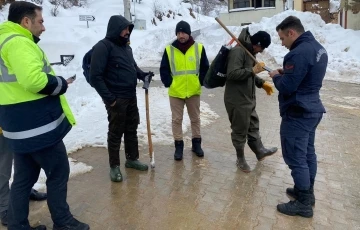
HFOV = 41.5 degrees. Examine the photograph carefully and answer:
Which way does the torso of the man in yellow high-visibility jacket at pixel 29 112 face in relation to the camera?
to the viewer's right

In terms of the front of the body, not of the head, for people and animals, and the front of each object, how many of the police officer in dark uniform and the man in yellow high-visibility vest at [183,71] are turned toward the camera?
1

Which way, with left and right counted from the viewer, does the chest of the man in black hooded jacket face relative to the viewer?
facing the viewer and to the right of the viewer

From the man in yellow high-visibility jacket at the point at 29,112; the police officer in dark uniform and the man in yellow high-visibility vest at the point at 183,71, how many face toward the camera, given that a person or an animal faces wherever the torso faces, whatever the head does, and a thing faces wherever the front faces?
1

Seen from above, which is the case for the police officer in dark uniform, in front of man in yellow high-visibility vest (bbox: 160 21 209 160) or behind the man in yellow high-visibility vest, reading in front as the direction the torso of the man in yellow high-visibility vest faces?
in front

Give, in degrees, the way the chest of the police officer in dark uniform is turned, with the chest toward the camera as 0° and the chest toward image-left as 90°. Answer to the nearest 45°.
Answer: approximately 90°

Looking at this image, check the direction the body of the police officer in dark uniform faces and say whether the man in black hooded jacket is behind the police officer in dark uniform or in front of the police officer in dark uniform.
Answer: in front

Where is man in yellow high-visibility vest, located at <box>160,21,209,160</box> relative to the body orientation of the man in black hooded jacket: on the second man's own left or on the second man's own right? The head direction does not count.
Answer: on the second man's own left

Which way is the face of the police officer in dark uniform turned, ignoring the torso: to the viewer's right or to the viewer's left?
to the viewer's left

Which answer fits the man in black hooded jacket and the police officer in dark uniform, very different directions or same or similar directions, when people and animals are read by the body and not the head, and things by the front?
very different directions

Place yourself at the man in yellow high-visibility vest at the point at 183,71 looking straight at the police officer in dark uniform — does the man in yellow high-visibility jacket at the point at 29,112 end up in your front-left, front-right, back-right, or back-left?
front-right

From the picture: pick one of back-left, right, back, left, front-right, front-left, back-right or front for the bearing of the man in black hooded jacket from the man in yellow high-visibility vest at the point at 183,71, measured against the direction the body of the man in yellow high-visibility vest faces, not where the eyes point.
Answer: front-right

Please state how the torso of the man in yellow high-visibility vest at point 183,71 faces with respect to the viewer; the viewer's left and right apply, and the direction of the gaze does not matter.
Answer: facing the viewer

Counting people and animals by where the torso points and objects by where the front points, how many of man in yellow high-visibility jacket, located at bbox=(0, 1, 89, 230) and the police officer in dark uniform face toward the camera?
0

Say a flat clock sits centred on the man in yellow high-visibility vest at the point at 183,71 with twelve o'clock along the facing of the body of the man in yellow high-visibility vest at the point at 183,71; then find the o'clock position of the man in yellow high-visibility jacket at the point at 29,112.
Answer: the man in yellow high-visibility jacket at the point at 29,112 is roughly at 1 o'clock from the man in yellow high-visibility vest at the point at 183,71.

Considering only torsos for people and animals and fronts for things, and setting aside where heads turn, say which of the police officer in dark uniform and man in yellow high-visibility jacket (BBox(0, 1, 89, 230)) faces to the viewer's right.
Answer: the man in yellow high-visibility jacket

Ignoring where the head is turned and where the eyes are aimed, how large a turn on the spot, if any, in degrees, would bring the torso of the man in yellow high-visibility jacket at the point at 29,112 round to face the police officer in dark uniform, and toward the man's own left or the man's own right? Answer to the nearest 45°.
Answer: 0° — they already face them
